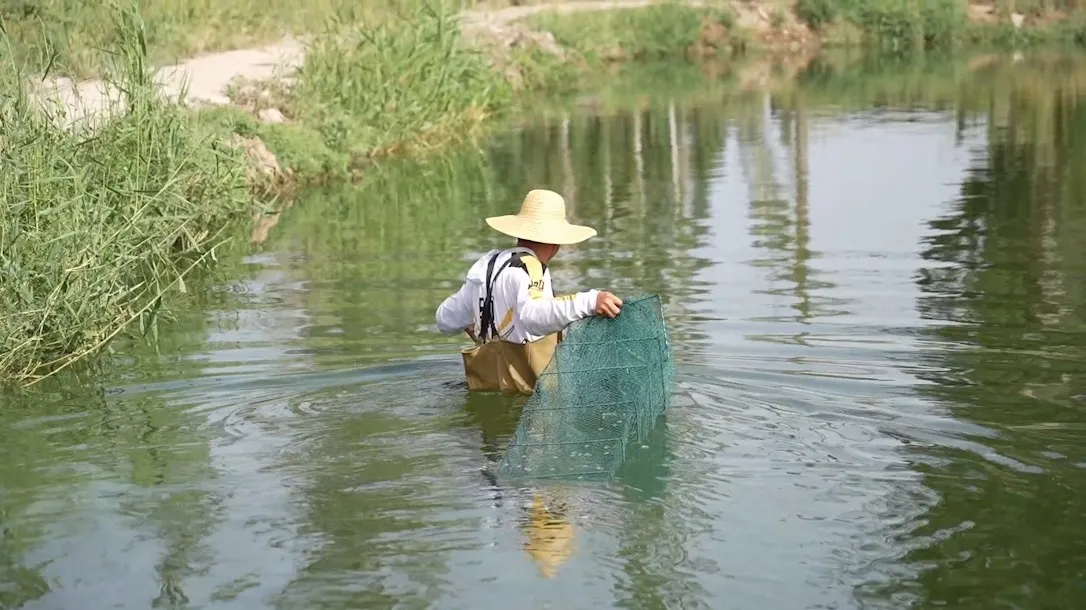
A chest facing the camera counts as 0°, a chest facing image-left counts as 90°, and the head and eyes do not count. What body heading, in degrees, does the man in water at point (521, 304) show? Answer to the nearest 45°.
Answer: approximately 225°
